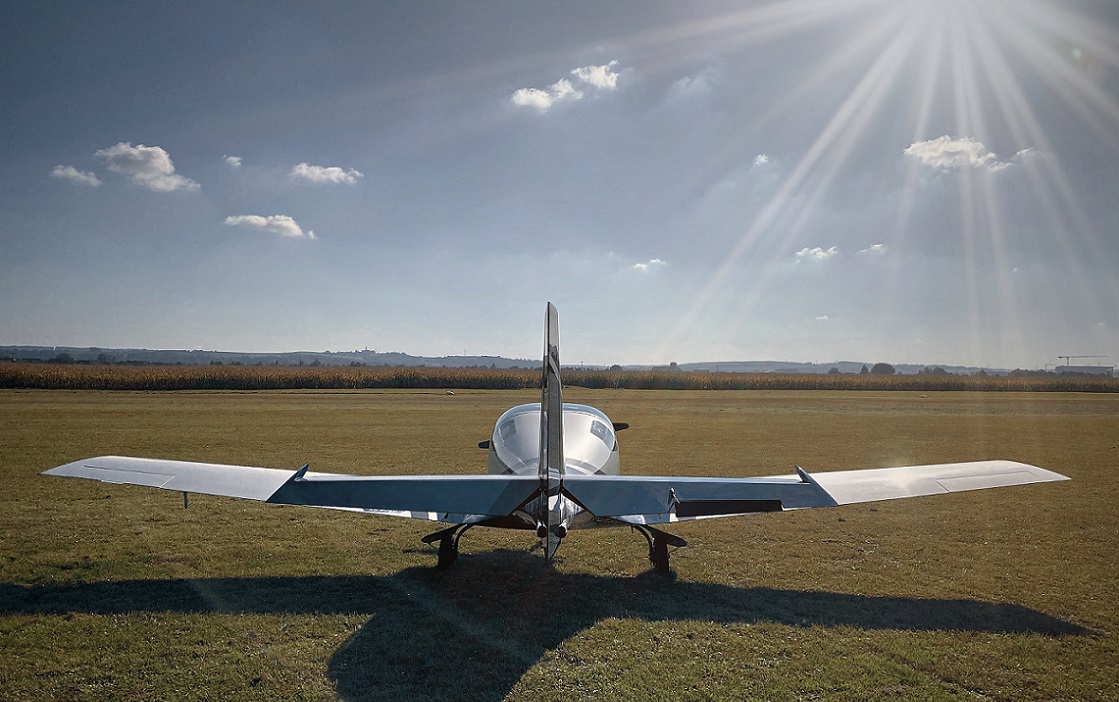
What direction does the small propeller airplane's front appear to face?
away from the camera
